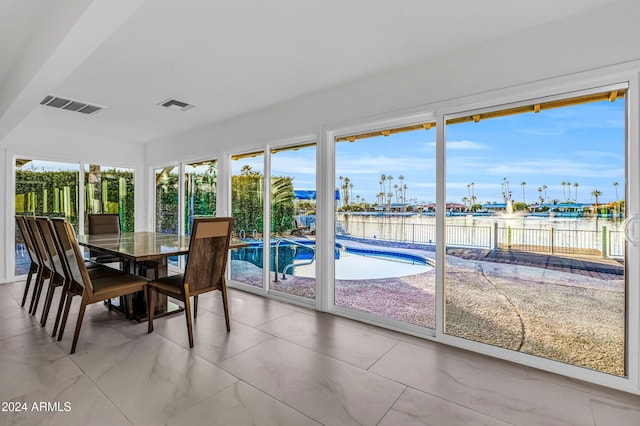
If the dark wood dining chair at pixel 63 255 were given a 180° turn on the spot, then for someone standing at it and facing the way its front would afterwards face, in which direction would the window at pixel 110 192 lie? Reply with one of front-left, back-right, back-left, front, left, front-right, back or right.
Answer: right

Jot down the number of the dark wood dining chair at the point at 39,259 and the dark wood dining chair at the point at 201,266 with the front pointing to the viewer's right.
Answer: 1

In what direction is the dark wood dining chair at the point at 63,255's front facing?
to the viewer's right

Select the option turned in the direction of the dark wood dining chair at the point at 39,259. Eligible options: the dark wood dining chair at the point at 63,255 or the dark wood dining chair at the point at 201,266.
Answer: the dark wood dining chair at the point at 201,266

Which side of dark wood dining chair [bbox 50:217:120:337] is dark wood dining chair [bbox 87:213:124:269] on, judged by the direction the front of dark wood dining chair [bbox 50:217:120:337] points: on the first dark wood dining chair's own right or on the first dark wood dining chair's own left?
on the first dark wood dining chair's own left

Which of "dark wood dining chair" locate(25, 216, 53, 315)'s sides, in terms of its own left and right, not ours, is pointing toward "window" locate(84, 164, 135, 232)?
left

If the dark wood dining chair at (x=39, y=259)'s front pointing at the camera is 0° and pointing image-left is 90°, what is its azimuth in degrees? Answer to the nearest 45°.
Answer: approximately 270°

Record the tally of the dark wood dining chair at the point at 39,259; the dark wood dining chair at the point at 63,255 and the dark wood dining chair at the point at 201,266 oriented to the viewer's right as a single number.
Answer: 2

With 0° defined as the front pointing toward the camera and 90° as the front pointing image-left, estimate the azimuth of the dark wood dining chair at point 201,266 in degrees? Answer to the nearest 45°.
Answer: approximately 135°

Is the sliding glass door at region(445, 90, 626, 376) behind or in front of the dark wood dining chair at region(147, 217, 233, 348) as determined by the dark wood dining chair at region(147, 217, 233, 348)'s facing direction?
behind

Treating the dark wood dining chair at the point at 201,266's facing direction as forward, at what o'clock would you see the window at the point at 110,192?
The window is roughly at 1 o'clock from the dark wood dining chair.

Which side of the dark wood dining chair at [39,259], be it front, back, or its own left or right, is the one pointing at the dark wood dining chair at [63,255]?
right

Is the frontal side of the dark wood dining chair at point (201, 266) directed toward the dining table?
yes

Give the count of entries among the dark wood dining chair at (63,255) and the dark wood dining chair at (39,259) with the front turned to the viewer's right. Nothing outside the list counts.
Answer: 2
